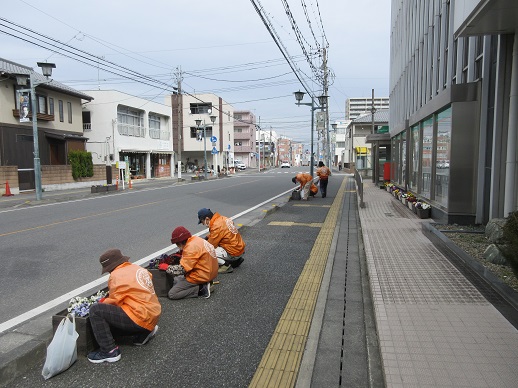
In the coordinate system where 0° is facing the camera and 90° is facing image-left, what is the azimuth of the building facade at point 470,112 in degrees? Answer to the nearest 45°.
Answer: approximately 90°

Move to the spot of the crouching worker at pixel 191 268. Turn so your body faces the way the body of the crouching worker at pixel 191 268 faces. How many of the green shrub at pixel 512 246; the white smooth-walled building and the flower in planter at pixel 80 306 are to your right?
1

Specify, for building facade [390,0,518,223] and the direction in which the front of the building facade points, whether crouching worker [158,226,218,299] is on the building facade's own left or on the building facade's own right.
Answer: on the building facade's own left

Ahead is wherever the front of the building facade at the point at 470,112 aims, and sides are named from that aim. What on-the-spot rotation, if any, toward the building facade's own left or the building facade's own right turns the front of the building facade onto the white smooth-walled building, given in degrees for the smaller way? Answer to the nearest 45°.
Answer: approximately 45° to the building facade's own right

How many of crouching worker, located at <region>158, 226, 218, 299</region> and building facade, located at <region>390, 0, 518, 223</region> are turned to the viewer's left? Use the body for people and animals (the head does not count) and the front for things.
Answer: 2

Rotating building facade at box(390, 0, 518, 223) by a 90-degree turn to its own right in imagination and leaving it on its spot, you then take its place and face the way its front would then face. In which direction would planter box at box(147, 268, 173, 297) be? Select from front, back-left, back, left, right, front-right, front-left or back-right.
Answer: back-left

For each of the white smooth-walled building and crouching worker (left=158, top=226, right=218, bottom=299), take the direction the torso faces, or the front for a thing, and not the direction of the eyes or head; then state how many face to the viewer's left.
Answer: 1

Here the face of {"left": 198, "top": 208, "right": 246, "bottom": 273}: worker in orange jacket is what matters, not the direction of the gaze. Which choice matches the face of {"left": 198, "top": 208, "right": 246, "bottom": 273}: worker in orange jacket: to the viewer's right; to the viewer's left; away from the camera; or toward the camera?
to the viewer's left

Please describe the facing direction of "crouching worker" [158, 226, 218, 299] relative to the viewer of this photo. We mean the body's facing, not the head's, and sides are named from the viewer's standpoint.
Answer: facing to the left of the viewer

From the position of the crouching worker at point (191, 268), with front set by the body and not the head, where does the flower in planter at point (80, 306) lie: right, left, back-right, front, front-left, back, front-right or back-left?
front-left

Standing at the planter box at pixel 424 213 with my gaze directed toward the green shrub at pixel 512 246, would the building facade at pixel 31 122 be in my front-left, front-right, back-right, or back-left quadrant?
back-right

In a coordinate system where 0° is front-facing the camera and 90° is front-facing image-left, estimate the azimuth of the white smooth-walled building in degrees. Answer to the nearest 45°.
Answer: approximately 315°

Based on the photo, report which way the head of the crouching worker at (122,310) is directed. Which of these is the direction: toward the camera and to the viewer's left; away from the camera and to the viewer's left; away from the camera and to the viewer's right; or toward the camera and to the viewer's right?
away from the camera and to the viewer's left
